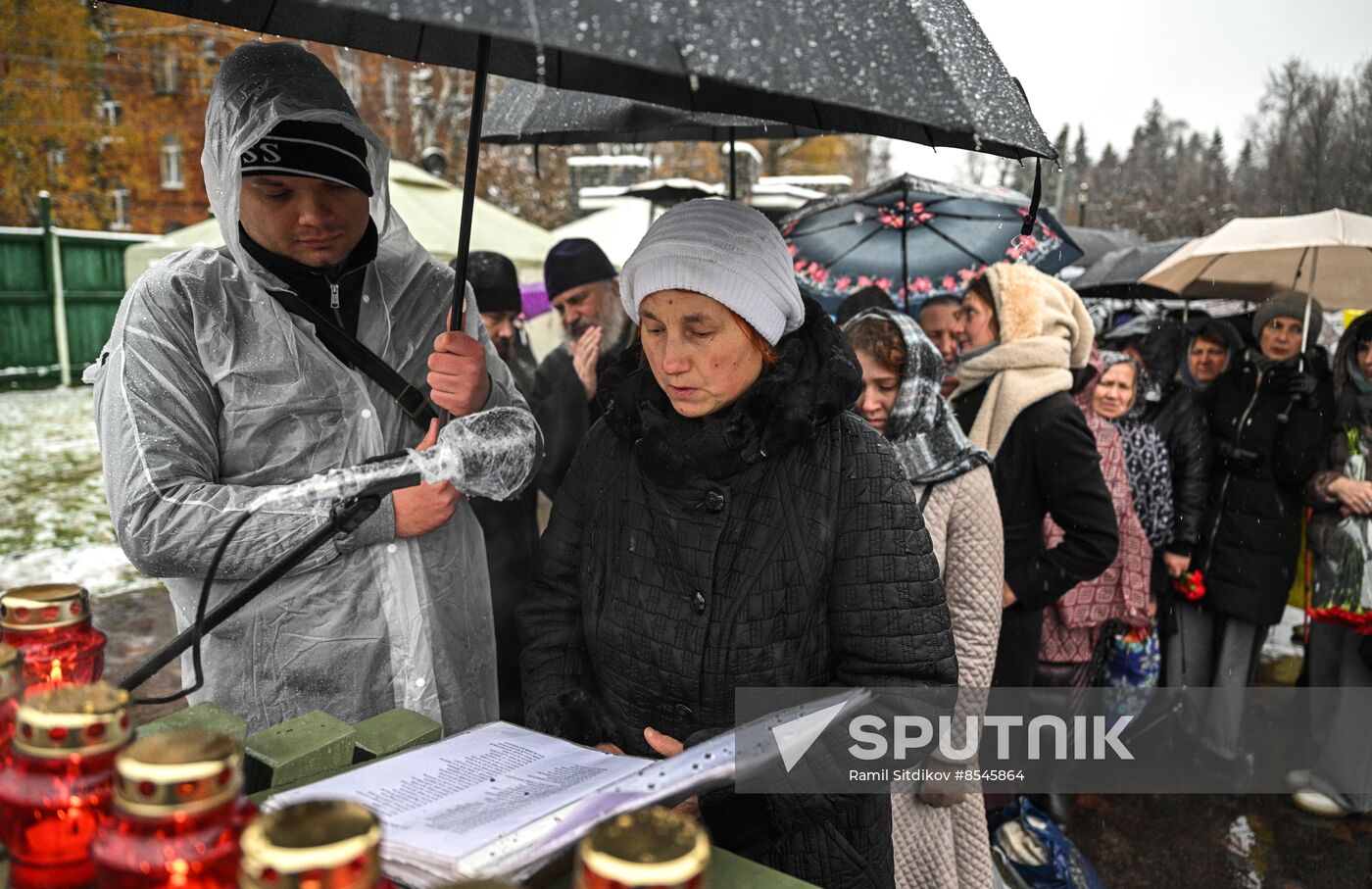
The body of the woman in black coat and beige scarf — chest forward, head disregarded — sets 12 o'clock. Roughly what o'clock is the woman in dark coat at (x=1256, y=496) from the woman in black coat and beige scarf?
The woman in dark coat is roughly at 4 o'clock from the woman in black coat and beige scarf.

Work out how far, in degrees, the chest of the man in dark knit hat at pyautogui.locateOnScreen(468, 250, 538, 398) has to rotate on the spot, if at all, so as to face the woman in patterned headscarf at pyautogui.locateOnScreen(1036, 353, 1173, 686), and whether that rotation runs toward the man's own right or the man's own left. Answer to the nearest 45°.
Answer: approximately 45° to the man's own left

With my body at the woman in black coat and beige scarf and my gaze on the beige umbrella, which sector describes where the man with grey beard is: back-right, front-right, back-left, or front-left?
back-left

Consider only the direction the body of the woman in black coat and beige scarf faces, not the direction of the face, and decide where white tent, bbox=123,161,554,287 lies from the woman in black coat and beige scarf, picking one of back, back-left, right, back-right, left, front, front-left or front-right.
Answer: front-right

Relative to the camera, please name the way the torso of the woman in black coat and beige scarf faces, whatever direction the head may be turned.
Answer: to the viewer's left

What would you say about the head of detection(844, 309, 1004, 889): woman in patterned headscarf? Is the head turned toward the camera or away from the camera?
toward the camera

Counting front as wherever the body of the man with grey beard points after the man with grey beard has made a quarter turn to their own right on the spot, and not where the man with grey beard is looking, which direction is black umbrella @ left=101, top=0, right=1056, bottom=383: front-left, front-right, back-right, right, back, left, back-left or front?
back-left

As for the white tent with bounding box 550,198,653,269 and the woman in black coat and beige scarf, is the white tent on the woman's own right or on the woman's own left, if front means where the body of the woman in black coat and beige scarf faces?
on the woman's own right

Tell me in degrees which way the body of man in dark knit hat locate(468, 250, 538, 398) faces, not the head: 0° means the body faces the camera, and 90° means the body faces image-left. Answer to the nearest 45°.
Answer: approximately 315°

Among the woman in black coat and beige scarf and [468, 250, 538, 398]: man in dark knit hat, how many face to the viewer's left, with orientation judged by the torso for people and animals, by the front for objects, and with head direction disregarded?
1

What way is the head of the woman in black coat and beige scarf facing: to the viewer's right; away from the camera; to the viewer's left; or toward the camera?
to the viewer's left

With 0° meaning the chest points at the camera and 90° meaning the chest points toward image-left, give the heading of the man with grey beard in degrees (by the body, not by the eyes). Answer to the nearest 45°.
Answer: approximately 45°

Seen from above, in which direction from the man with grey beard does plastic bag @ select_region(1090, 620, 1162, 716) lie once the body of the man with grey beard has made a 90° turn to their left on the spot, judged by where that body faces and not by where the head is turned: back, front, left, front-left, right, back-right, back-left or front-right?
front-left

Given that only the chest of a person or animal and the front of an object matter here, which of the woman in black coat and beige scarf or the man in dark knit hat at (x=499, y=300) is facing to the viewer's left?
the woman in black coat and beige scarf
